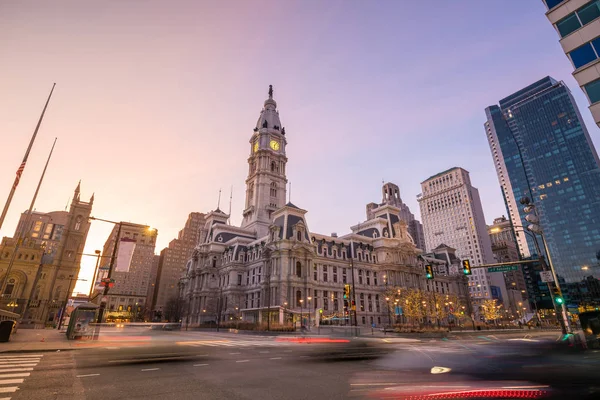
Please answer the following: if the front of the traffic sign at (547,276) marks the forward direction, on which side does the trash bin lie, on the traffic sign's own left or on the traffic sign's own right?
on the traffic sign's own right

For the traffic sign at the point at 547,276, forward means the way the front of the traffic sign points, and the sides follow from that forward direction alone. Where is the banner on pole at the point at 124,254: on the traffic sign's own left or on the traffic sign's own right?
on the traffic sign's own right

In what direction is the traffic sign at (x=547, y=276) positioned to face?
toward the camera
